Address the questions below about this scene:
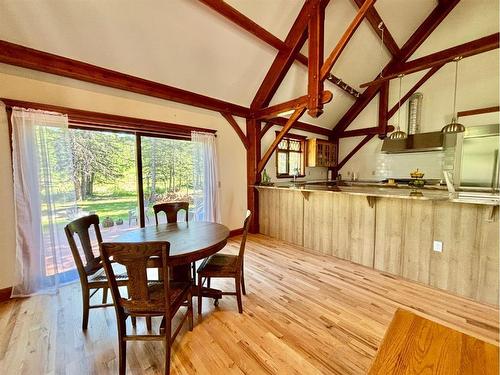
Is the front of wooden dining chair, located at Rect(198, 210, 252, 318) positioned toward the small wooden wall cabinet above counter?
no

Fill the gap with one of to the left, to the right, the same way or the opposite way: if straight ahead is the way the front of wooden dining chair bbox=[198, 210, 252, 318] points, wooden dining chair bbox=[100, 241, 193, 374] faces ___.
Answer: to the right

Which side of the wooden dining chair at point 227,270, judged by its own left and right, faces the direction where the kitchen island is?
back

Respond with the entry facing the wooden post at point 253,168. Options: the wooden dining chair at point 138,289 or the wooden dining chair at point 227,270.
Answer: the wooden dining chair at point 138,289

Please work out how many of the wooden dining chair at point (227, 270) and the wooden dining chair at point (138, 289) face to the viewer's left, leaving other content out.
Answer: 1

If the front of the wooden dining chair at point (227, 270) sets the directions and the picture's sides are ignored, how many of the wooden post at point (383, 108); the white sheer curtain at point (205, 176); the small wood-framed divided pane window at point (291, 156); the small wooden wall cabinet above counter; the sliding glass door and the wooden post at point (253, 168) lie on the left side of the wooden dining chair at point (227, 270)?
0

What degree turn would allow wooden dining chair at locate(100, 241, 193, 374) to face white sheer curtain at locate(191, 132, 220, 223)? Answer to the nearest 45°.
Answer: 0° — it already faces it

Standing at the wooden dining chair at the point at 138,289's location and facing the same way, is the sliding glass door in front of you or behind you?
in front

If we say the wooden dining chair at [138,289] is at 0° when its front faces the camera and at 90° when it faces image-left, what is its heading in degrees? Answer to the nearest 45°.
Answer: approximately 225°

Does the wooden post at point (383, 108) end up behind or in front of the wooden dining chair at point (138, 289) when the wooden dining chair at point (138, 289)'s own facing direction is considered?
in front

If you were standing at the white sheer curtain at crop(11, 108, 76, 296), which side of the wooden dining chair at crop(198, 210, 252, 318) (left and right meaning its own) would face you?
front

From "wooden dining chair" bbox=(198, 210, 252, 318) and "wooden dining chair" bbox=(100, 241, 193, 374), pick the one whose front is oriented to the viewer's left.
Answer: "wooden dining chair" bbox=(198, 210, 252, 318)

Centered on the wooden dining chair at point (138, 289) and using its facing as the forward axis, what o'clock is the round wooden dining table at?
The round wooden dining table is roughly at 12 o'clock from the wooden dining chair.

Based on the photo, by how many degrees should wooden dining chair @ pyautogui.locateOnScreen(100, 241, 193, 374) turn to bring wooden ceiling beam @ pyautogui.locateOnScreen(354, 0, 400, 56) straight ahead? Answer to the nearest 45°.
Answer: approximately 45° to its right

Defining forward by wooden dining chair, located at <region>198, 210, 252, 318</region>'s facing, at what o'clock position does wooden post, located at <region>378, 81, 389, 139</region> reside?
The wooden post is roughly at 5 o'clock from the wooden dining chair.

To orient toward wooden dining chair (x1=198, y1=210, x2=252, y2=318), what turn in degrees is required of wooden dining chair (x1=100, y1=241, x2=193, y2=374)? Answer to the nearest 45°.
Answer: approximately 45° to its right

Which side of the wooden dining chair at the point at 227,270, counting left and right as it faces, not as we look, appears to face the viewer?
left

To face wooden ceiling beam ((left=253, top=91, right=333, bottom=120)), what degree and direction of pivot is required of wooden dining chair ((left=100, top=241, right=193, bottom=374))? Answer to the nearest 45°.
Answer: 0° — it already faces it

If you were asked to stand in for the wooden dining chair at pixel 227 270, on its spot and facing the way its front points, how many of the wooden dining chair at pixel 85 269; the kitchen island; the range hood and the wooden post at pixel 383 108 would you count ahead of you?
1
